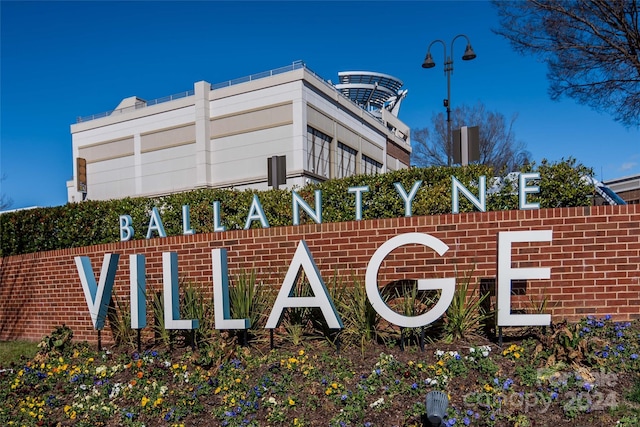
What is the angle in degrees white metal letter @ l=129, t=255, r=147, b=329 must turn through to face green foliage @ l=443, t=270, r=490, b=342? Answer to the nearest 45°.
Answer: approximately 90° to its left

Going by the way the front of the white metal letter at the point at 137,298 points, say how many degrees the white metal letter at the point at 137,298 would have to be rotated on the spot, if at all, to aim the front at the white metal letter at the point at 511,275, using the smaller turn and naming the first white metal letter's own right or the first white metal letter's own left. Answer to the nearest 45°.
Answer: approximately 90° to the first white metal letter's own left

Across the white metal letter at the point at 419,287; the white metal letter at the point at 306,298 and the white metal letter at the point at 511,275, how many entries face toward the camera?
3

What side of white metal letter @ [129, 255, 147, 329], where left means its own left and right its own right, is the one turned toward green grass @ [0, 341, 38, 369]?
right

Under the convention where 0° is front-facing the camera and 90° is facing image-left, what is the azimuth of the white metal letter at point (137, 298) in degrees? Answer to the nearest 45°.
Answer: approximately 45°

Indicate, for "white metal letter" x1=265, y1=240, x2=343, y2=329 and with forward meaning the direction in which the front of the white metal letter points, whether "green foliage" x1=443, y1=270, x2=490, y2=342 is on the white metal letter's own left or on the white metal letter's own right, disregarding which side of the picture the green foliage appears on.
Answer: on the white metal letter's own left

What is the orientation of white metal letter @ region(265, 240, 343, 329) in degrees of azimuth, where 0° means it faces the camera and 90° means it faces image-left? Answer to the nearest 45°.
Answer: approximately 0°
